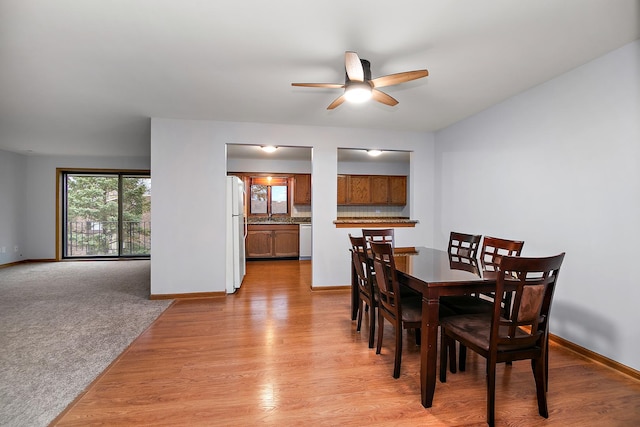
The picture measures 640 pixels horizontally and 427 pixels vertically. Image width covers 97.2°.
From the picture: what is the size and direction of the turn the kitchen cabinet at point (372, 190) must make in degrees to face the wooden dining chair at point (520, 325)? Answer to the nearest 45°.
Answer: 0° — it already faces it

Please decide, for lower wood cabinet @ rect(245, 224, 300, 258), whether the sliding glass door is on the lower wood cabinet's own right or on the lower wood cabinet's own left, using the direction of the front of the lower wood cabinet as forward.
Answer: on the lower wood cabinet's own right

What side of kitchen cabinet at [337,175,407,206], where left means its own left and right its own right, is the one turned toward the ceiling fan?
front

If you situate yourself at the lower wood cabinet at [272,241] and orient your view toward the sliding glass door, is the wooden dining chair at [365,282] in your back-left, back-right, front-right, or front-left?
back-left

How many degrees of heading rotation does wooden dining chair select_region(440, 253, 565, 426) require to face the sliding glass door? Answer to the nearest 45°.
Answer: approximately 45° to its left

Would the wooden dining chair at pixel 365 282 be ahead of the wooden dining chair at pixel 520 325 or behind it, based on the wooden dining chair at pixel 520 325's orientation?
ahead

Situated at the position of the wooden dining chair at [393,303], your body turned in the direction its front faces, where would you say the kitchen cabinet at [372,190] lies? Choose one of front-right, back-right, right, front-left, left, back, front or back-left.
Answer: front-left

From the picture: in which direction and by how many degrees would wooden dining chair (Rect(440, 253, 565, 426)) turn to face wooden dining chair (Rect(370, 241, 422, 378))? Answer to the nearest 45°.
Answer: approximately 45° to its left

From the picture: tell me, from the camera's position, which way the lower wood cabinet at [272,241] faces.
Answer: facing the viewer

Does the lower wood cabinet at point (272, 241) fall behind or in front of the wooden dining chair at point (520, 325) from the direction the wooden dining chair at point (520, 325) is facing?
in front

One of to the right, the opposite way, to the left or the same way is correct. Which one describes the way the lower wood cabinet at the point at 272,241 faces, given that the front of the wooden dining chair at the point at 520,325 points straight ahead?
the opposite way

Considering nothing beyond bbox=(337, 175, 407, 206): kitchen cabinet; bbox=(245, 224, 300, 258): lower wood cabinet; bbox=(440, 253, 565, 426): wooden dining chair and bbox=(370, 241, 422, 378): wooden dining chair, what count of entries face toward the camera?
2

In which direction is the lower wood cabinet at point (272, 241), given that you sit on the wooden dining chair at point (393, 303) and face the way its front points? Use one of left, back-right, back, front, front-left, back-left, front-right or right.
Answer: left

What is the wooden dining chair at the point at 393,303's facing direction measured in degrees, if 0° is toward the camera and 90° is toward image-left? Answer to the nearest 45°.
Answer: approximately 225°
